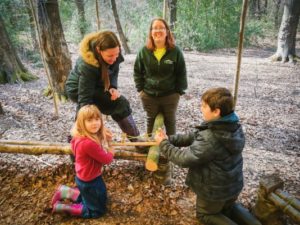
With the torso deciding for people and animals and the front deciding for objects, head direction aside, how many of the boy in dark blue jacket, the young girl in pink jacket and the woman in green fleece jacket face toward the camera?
1

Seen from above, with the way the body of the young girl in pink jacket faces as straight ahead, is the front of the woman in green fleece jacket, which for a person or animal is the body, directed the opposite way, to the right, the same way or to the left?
to the right

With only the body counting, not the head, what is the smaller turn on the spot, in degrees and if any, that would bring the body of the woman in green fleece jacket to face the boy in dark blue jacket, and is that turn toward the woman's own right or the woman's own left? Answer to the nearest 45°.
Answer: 0° — they already face them

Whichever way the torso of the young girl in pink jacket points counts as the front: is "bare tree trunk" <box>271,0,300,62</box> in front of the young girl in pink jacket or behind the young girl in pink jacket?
in front

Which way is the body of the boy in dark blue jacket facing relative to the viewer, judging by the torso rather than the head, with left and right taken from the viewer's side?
facing away from the viewer and to the left of the viewer

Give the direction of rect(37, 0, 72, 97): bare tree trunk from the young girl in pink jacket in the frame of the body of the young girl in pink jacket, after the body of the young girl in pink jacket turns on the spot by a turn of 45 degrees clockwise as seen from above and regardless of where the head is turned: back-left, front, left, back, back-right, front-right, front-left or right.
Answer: back-left

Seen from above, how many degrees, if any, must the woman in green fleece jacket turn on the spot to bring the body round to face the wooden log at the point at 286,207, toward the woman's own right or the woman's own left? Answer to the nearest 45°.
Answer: approximately 45° to the woman's own left

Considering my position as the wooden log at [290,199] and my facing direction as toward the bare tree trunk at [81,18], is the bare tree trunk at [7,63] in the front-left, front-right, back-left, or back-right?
front-left

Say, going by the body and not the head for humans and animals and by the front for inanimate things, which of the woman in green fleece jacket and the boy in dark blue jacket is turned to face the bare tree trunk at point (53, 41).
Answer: the boy in dark blue jacket

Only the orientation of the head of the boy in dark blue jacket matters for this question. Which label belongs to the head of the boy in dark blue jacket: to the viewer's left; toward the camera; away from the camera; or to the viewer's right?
to the viewer's left

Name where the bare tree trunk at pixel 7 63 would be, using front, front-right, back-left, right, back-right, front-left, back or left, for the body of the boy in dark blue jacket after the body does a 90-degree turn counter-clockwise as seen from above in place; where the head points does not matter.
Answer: right

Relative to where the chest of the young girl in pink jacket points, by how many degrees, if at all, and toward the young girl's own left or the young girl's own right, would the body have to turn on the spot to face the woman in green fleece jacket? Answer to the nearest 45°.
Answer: approximately 45° to the young girl's own left

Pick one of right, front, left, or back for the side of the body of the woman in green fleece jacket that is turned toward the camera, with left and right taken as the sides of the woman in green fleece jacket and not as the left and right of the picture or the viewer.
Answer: front

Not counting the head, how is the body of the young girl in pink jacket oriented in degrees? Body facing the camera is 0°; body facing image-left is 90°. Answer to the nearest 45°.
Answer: approximately 270°
